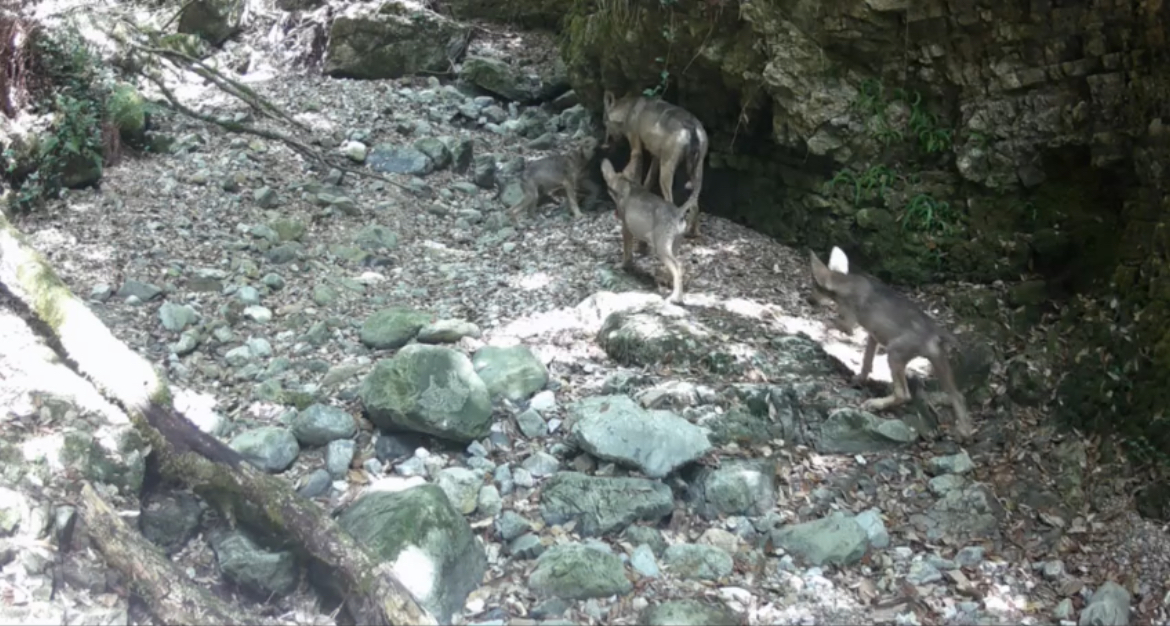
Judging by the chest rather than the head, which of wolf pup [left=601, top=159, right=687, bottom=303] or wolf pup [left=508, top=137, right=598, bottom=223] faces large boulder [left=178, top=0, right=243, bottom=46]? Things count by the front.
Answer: wolf pup [left=601, top=159, right=687, bottom=303]

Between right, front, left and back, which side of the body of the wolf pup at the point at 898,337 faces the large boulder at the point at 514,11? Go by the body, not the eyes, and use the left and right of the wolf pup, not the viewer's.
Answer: front

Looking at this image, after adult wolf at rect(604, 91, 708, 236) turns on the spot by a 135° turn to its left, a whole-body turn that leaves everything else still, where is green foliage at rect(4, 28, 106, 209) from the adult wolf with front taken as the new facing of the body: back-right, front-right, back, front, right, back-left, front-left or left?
right

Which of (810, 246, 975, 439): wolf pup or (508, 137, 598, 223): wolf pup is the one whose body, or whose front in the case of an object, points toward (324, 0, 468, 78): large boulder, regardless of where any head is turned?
(810, 246, 975, 439): wolf pup

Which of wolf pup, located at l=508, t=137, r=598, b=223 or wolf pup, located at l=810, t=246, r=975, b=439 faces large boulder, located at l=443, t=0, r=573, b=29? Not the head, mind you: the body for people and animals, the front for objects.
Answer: wolf pup, located at l=810, t=246, r=975, b=439

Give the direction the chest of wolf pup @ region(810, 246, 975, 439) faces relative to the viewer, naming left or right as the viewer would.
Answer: facing away from the viewer and to the left of the viewer

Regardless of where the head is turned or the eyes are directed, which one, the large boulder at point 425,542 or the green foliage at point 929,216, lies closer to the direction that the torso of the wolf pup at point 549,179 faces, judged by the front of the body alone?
the green foliage

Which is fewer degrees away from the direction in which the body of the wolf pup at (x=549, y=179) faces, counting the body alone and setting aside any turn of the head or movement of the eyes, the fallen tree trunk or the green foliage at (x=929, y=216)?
the green foliage

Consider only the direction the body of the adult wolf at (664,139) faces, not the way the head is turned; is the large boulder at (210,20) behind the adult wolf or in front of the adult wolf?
in front

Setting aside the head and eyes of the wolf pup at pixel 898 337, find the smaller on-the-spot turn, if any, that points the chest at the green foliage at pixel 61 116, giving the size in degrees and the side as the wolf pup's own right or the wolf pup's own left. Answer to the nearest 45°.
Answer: approximately 45° to the wolf pup's own left

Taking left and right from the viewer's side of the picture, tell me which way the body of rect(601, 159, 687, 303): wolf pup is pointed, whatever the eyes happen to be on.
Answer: facing away from the viewer and to the left of the viewer

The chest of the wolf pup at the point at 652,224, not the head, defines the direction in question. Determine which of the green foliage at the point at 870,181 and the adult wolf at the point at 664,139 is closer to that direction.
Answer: the adult wolf

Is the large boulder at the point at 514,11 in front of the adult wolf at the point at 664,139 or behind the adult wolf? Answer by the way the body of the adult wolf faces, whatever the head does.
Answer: in front
